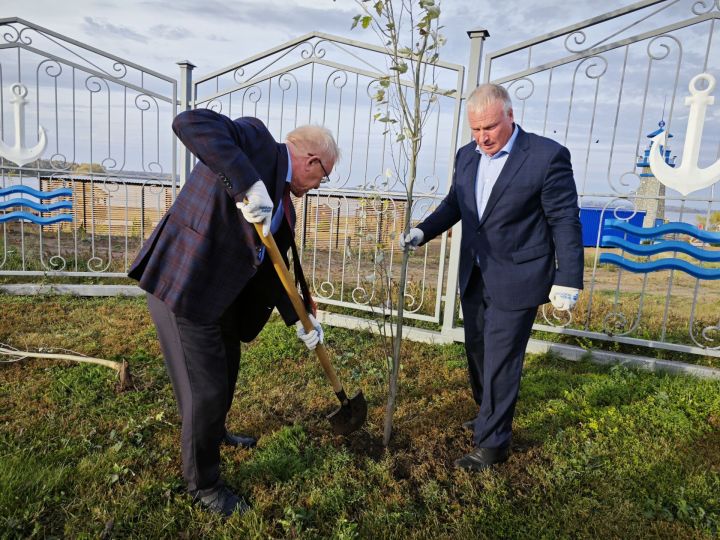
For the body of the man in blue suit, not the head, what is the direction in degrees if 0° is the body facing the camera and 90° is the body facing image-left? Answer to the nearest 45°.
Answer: approximately 45°

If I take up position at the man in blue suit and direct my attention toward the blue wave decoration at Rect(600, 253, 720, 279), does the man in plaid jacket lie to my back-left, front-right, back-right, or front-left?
back-left

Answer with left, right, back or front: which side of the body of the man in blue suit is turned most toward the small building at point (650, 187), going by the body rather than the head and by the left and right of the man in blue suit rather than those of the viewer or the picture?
back

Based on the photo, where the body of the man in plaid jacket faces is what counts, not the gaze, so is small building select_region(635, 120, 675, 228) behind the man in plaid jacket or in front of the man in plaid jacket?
in front

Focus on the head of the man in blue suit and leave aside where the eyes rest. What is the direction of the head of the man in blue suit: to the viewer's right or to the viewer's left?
to the viewer's left

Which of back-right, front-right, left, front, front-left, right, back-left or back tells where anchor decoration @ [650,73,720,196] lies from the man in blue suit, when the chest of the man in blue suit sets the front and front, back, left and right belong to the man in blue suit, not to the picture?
back

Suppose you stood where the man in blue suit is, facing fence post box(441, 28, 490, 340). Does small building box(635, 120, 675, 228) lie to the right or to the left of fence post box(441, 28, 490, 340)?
right

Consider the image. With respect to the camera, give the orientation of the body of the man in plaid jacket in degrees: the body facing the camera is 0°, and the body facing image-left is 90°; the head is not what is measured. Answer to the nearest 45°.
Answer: approximately 270°

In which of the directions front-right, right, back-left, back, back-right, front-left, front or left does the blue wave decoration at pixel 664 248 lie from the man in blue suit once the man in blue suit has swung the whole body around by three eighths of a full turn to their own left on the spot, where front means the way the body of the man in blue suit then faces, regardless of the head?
front-left

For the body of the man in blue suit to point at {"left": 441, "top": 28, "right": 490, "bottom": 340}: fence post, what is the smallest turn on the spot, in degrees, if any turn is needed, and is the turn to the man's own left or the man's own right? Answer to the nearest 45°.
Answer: approximately 135° to the man's own right

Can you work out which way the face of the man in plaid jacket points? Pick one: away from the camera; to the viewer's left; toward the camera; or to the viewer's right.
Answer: to the viewer's right

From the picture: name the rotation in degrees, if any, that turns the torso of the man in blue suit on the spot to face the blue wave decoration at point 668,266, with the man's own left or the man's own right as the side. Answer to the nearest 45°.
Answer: approximately 180°

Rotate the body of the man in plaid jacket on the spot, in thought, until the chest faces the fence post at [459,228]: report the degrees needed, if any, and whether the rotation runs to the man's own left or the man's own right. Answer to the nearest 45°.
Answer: approximately 45° to the man's own left

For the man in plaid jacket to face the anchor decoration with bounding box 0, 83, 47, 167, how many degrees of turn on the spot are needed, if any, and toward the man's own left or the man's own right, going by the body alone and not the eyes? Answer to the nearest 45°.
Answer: approximately 135° to the man's own left

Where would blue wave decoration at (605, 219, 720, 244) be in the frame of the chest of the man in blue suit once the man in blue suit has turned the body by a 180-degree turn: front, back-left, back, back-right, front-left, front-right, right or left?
front

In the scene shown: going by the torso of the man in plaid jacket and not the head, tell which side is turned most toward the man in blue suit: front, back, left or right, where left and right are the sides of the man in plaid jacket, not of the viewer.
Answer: front
